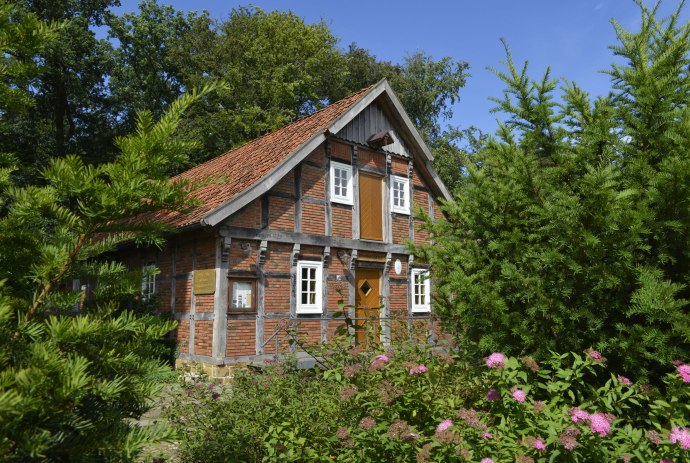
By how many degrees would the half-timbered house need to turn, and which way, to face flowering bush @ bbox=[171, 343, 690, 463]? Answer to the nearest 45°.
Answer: approximately 45° to its right

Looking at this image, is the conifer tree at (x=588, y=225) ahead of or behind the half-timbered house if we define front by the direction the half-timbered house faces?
ahead

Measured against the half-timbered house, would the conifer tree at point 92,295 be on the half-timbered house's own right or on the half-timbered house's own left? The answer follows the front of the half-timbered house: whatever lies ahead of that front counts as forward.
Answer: on the half-timbered house's own right

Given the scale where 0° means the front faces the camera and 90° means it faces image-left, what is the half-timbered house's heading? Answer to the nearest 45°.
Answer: approximately 315°
